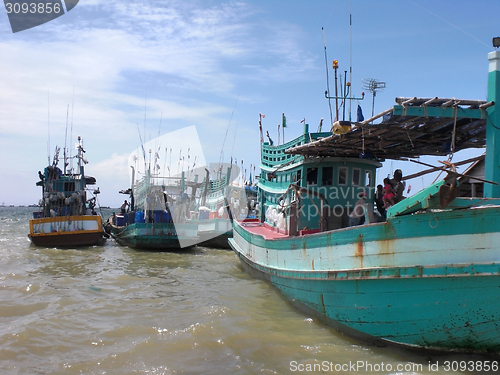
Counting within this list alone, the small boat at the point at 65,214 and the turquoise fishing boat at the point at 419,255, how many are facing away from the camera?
1

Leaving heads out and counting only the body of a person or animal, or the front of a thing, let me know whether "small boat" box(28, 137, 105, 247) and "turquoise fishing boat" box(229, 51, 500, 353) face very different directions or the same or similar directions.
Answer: very different directions

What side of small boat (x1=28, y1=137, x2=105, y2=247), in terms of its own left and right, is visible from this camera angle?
back

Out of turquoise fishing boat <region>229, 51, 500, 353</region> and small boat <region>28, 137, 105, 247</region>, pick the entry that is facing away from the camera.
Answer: the small boat

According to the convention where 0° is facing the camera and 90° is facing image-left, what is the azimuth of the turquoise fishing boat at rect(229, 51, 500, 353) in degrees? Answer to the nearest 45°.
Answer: approximately 315°

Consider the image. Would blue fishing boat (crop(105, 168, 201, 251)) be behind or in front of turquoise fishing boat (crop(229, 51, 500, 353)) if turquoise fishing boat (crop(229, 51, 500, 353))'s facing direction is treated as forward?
behind

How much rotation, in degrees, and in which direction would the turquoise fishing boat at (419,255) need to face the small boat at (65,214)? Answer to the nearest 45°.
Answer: approximately 180°
